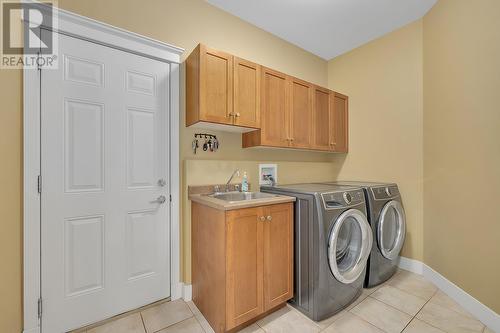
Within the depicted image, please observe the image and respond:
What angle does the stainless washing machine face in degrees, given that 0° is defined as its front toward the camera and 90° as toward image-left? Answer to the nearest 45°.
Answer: approximately 315°

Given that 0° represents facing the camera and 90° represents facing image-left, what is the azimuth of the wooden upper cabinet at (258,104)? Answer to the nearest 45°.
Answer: approximately 315°

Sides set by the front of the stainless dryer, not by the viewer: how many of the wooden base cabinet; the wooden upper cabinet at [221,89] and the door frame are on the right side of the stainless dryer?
3

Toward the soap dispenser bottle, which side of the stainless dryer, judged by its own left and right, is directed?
right

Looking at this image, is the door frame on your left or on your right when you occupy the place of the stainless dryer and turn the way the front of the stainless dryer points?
on your right

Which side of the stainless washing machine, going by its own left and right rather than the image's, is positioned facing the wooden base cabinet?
right

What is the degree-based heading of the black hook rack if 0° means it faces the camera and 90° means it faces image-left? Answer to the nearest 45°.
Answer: approximately 315°

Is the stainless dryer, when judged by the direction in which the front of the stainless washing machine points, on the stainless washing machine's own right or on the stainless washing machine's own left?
on the stainless washing machine's own left

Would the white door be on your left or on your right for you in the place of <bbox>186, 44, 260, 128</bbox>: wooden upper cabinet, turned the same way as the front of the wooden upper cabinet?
on your right

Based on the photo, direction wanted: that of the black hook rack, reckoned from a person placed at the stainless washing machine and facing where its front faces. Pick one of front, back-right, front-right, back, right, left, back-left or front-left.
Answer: back-right
